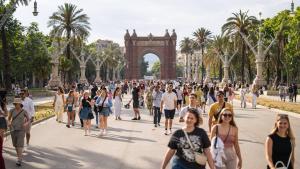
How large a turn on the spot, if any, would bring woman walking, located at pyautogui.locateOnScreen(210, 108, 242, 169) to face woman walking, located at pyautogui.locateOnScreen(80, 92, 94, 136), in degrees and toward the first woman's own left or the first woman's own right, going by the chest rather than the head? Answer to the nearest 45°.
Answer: approximately 135° to the first woman's own right

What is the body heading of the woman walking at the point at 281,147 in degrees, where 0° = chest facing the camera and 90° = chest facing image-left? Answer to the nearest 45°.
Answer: approximately 0°

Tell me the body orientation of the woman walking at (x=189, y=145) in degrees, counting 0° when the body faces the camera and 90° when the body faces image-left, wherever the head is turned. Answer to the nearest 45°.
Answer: approximately 0°
